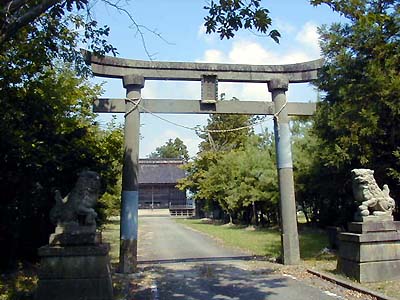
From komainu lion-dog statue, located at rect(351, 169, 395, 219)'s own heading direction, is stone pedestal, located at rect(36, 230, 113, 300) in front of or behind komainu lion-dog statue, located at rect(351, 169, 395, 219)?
in front

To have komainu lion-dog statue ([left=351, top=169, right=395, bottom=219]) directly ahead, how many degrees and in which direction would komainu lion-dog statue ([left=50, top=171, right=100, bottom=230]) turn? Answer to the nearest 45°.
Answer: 0° — it already faces it

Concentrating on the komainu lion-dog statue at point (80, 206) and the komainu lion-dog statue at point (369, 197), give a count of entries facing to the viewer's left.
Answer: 1

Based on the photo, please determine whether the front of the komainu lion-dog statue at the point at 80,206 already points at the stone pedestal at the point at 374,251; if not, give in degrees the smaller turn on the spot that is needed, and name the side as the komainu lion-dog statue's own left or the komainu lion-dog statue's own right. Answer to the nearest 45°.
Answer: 0° — it already faces it

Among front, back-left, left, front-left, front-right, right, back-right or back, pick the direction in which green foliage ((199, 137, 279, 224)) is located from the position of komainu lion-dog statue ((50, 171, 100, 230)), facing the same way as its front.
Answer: front-left

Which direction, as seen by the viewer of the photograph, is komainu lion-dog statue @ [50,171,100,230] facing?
facing to the right of the viewer

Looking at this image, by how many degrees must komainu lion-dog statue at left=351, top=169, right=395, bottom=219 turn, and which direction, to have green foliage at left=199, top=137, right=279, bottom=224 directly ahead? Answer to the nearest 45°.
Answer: approximately 45° to its right

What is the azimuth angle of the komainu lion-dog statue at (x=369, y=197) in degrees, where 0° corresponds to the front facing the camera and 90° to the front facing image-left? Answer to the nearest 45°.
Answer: approximately 90°
